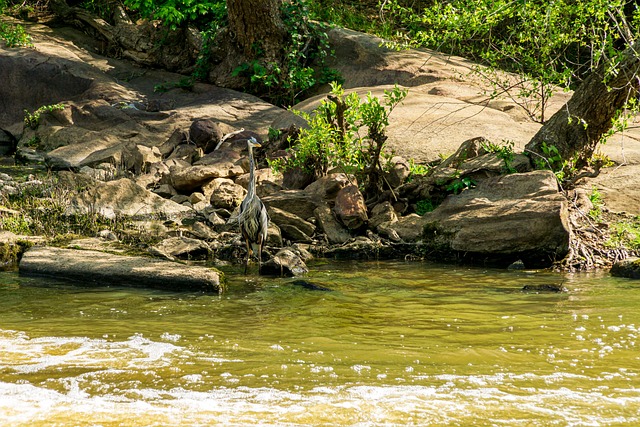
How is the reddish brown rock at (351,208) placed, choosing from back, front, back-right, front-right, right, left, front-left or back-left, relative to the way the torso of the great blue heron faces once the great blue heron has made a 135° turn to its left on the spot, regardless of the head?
front

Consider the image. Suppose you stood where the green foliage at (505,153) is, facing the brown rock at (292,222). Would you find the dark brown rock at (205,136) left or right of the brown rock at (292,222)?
right

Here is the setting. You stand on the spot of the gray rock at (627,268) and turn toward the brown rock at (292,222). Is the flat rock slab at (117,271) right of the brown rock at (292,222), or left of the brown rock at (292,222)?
left

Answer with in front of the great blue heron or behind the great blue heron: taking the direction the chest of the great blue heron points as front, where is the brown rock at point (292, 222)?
behind

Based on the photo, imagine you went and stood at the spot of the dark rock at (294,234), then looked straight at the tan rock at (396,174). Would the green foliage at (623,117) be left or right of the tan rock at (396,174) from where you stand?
right
